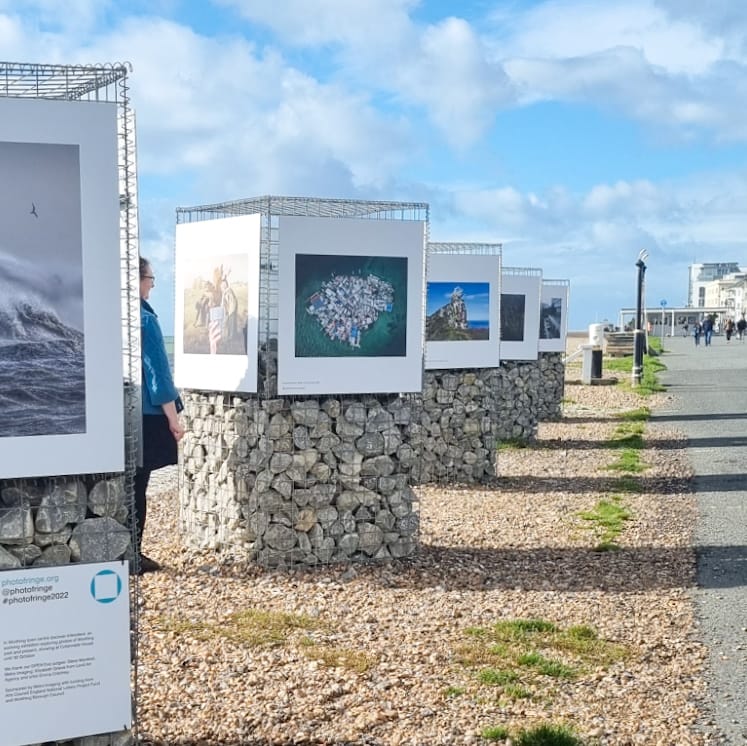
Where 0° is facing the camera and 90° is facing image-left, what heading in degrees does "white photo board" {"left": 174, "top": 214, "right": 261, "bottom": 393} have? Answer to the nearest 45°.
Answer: approximately 45°

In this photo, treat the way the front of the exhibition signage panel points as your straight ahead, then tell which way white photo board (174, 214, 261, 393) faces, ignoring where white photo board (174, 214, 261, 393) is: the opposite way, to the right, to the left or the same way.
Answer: to the right

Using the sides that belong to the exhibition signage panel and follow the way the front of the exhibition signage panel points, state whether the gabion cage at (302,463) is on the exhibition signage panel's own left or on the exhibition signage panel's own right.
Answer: on the exhibition signage panel's own left

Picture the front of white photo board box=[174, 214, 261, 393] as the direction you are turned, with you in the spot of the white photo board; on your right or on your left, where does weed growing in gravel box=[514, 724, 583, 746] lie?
on your left
